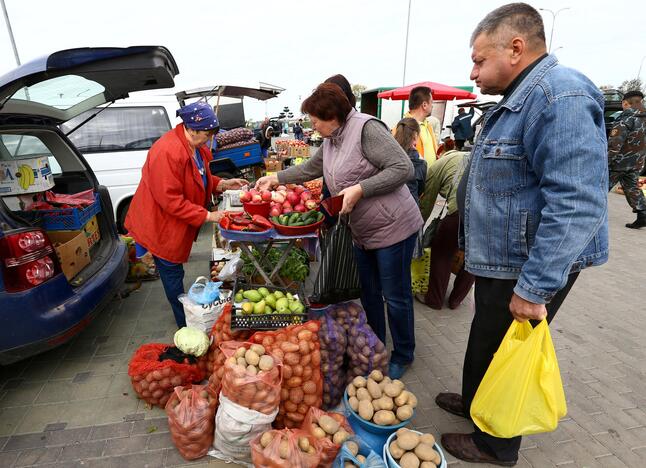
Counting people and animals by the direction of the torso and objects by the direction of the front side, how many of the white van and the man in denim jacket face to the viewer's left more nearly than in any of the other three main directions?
2

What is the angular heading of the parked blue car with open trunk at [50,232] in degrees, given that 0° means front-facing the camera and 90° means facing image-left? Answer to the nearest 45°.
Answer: approximately 135°

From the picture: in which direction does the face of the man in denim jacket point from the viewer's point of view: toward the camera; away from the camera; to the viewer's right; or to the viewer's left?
to the viewer's left

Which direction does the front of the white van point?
to the viewer's left

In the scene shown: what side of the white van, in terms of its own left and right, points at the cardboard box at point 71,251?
left

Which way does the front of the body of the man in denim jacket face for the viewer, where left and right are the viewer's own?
facing to the left of the viewer

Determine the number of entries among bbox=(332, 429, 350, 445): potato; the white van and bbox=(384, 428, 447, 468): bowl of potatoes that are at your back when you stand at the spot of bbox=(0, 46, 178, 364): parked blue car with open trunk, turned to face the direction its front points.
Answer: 2

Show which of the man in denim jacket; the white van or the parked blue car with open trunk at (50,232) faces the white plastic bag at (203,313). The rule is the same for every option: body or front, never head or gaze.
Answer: the man in denim jacket

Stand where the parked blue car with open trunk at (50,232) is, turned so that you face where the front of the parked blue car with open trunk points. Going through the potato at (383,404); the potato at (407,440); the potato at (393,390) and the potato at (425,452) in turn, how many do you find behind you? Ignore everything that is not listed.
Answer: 4
